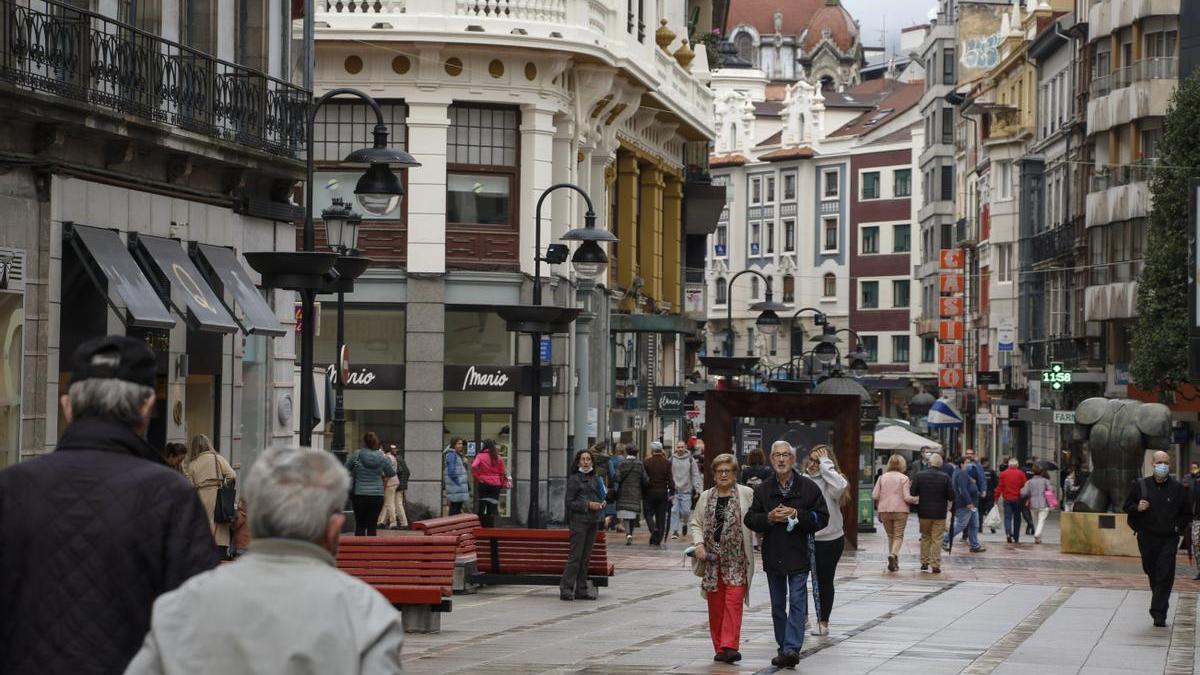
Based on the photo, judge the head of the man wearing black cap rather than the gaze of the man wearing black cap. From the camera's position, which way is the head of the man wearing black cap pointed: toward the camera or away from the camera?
away from the camera

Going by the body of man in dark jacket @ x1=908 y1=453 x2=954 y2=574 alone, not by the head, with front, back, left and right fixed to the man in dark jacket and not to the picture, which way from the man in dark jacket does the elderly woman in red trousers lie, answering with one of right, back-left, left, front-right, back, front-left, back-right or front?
back

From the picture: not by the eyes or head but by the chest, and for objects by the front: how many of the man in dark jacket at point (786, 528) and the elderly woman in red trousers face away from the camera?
0

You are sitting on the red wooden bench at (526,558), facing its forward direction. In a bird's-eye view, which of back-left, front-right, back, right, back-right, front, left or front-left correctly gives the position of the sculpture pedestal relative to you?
back-left

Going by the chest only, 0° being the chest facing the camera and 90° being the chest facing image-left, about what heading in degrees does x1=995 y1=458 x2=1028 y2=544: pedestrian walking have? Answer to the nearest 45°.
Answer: approximately 180°

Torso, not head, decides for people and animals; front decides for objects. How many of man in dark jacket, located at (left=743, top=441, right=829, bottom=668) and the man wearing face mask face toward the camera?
2
